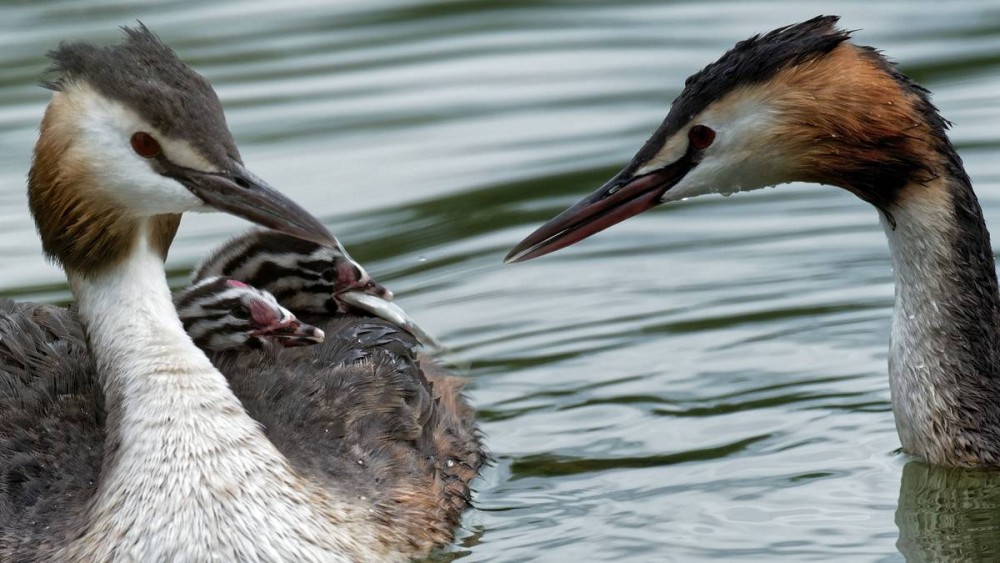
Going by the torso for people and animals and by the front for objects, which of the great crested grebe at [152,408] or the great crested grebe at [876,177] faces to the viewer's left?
the great crested grebe at [876,177]

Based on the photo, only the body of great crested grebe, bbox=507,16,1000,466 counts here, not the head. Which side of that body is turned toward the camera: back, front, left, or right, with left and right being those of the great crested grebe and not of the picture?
left

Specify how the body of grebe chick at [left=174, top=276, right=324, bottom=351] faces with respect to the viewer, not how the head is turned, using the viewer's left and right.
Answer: facing to the right of the viewer

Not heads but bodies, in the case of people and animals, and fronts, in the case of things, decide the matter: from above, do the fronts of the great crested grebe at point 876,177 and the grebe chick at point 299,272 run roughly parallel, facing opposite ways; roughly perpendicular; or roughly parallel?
roughly parallel, facing opposite ways

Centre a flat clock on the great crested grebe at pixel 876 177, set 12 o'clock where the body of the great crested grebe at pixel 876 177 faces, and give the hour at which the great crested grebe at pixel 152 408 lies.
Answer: the great crested grebe at pixel 152 408 is roughly at 11 o'clock from the great crested grebe at pixel 876 177.

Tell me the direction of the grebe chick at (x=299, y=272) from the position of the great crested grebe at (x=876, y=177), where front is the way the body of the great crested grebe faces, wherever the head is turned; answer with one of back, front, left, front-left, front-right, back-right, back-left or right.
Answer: front

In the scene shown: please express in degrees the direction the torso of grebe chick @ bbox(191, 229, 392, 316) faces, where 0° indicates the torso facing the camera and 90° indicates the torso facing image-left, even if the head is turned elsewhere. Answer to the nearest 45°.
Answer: approximately 270°

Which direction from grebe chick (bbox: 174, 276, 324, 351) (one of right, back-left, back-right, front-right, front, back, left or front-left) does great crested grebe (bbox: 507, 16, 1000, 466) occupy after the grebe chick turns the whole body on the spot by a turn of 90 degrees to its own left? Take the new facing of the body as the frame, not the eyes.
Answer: right
